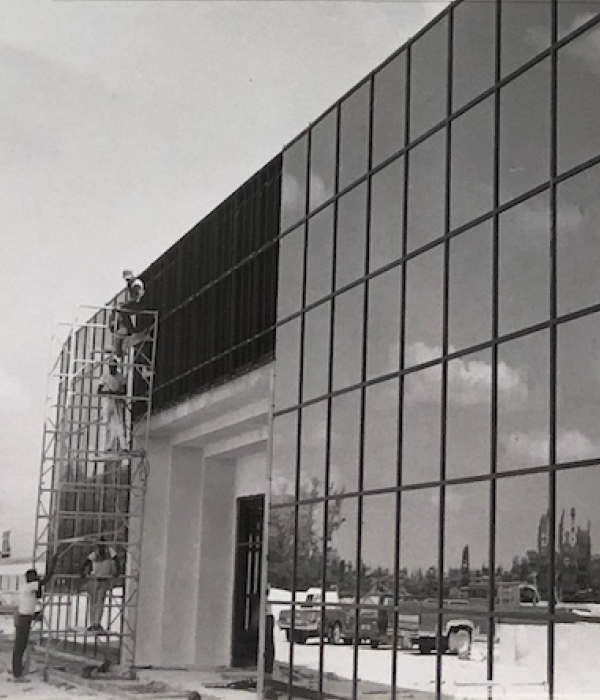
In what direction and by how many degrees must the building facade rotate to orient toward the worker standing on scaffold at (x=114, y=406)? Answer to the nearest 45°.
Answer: approximately 90° to its right

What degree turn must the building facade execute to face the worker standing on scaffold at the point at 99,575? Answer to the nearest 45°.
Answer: approximately 90° to its right

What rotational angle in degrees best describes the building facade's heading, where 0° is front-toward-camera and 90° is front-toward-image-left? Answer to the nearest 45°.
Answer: approximately 45°

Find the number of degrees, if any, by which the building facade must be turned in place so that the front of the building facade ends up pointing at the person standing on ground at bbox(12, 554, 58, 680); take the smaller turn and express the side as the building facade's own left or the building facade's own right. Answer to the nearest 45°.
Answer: approximately 45° to the building facade's own right

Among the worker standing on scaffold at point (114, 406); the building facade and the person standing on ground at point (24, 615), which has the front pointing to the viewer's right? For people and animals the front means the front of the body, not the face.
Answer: the person standing on ground

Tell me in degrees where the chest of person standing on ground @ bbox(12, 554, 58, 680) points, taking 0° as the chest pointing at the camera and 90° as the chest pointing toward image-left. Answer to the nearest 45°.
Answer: approximately 270°
